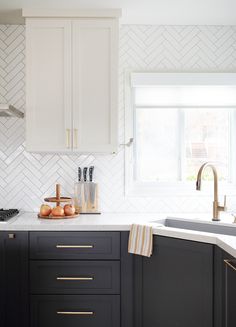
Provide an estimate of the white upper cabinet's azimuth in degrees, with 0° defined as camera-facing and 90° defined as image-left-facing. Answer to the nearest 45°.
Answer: approximately 0°

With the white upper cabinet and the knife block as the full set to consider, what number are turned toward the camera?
2
